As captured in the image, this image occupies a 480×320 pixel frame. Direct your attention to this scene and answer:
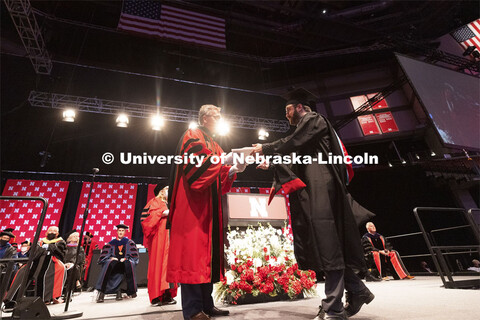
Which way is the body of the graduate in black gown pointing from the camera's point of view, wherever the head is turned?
to the viewer's left

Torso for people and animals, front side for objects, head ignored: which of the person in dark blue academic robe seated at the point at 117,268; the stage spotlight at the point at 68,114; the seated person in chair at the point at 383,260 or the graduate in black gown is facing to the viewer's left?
the graduate in black gown

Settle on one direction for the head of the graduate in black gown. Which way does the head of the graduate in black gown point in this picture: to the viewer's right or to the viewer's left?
to the viewer's left

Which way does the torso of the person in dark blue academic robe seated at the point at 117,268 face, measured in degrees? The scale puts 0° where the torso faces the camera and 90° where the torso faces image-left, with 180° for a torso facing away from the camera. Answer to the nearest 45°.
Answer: approximately 0°
